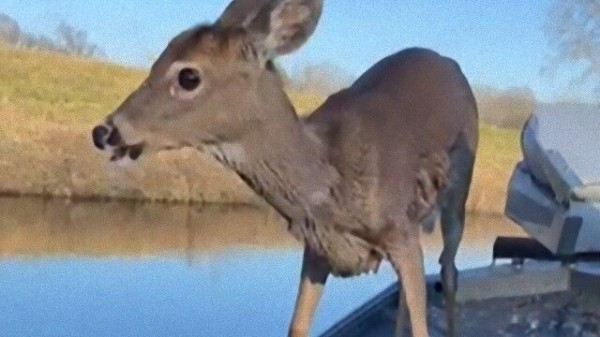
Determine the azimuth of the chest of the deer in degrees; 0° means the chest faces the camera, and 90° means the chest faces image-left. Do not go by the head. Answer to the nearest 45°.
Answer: approximately 45°

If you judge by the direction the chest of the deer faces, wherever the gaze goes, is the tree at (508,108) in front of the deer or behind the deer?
behind

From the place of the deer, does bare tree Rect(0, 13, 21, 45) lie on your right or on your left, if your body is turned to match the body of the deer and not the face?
on your right
